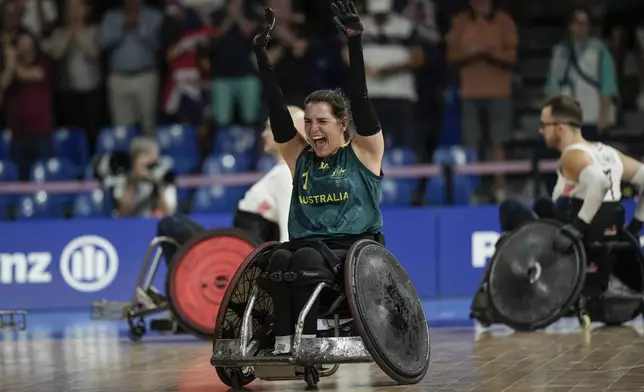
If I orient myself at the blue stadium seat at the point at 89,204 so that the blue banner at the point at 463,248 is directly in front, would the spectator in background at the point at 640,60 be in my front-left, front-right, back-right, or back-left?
front-left

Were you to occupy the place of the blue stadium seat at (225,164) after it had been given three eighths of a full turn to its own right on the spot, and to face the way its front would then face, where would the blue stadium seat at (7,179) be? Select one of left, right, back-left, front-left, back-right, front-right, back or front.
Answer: front-left

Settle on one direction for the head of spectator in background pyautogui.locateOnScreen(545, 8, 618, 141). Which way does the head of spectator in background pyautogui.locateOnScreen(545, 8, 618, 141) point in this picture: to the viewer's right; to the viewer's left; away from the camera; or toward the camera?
toward the camera

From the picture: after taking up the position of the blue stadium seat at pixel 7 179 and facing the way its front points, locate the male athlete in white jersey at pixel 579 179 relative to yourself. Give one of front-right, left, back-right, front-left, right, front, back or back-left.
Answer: front-left

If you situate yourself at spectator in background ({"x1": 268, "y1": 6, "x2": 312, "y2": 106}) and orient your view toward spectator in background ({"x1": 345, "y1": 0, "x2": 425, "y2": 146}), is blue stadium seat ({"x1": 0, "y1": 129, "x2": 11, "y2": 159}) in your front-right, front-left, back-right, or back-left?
back-right

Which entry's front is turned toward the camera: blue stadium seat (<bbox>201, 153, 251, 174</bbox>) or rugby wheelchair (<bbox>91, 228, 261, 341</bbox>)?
the blue stadium seat

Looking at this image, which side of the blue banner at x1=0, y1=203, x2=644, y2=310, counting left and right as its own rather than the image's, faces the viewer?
front

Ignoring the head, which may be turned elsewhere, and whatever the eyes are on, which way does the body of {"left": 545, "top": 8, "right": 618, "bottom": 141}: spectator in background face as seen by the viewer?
toward the camera

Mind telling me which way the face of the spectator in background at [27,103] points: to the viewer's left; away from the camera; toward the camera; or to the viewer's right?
toward the camera

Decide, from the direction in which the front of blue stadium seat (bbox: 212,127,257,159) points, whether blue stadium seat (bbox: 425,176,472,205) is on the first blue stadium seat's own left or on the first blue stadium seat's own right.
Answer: on the first blue stadium seat's own left

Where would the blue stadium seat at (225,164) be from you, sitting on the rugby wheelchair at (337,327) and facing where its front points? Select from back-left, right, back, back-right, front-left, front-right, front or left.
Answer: back-right

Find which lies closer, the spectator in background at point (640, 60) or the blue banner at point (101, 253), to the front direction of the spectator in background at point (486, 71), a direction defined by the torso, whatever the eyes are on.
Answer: the blue banner

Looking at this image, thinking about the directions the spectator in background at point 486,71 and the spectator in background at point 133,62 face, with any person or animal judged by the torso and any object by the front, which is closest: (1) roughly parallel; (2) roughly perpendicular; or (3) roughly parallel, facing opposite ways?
roughly parallel
